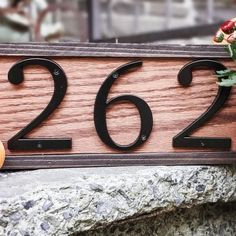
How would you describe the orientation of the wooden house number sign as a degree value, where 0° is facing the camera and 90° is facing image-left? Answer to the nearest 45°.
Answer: approximately 0°
